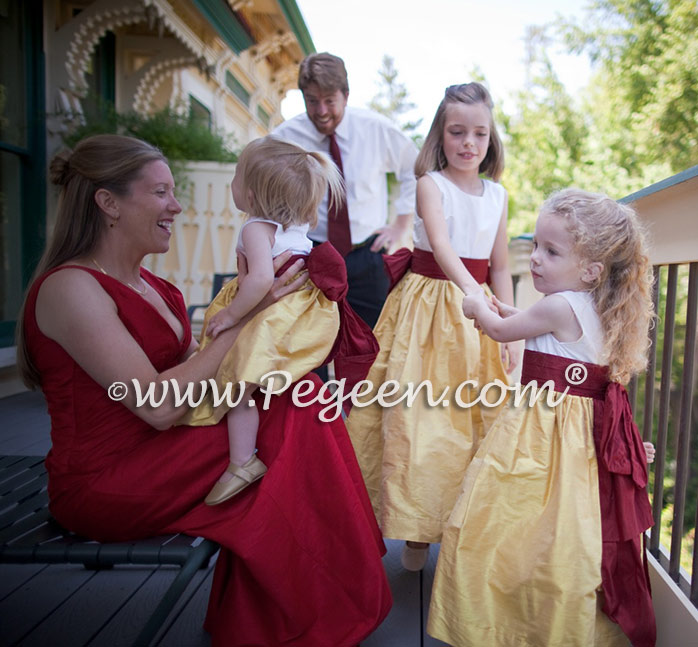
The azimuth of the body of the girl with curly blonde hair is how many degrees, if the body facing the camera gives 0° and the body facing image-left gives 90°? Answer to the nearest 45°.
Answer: approximately 90°

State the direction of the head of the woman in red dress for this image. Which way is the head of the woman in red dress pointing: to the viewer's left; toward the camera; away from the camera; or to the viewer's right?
to the viewer's right

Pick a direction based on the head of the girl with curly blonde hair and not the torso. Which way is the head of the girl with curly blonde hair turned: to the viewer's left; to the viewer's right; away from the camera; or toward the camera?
to the viewer's left

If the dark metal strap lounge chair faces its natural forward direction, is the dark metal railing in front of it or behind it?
in front

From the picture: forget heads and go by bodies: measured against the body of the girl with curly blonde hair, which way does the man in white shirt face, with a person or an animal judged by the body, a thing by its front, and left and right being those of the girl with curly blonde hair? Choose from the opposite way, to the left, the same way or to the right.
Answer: to the left

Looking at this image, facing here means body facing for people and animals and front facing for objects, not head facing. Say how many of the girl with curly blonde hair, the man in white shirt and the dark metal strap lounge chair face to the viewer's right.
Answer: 1

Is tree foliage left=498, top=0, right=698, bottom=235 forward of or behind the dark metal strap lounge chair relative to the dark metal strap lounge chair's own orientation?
forward

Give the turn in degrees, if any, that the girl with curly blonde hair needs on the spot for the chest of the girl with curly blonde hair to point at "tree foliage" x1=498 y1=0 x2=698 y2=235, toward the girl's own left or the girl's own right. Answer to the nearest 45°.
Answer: approximately 90° to the girl's own right

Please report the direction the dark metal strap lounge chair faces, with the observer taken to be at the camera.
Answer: facing to the right of the viewer

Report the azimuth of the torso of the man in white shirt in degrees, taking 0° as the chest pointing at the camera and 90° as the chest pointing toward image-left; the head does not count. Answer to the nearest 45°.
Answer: approximately 0°
